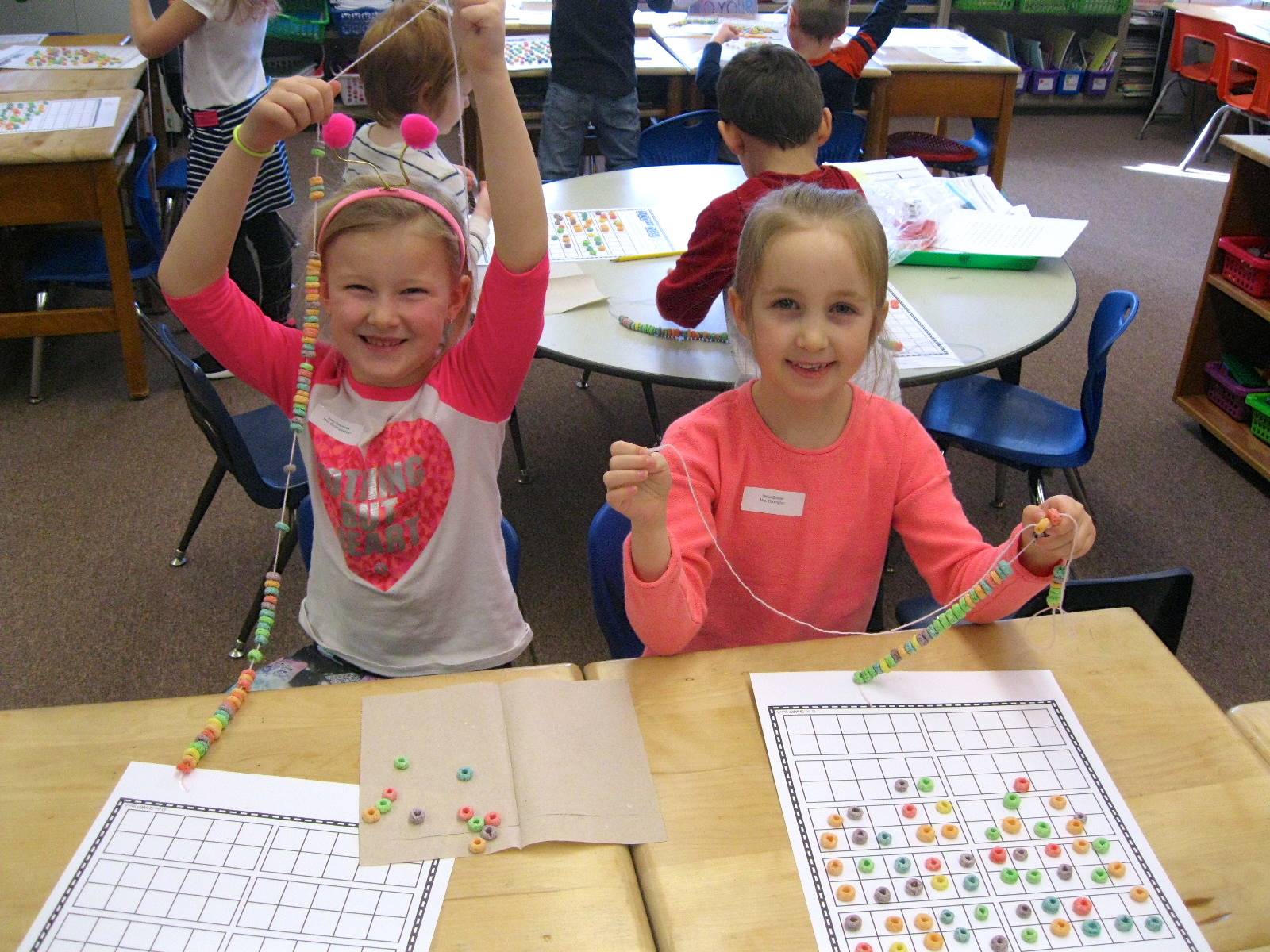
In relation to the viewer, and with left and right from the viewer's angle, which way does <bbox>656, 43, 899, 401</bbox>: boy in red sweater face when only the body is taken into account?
facing away from the viewer

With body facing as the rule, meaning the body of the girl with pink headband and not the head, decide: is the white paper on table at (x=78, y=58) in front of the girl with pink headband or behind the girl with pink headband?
behind

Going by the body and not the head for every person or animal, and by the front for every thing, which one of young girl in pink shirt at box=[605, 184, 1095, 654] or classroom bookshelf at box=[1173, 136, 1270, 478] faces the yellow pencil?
the classroom bookshelf

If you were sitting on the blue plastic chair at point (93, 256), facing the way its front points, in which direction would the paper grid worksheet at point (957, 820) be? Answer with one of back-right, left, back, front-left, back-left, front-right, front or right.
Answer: left

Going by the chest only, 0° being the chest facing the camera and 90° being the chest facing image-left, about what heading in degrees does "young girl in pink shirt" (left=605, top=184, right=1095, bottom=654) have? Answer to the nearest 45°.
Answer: approximately 0°

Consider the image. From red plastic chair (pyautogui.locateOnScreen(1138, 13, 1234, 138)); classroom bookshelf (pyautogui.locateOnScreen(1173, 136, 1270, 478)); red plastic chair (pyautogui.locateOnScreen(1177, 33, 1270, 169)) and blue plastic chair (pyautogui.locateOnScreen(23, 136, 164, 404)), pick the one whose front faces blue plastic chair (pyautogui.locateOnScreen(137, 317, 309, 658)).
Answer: the classroom bookshelf

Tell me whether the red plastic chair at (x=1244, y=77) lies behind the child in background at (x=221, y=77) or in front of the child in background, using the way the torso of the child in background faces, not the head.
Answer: behind

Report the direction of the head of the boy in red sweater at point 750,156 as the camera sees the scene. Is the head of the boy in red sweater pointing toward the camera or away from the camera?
away from the camera

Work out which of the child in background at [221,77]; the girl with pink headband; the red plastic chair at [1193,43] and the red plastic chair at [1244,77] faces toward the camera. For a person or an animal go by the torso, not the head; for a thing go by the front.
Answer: the girl with pink headband

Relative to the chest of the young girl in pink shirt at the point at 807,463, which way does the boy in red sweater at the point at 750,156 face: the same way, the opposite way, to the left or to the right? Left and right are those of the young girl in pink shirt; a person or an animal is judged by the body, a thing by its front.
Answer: the opposite way
